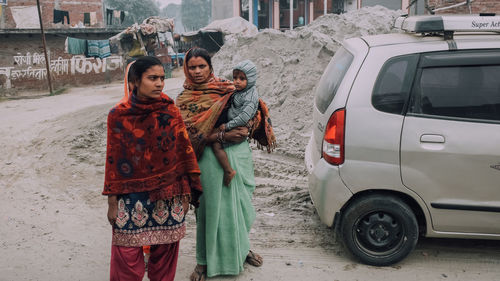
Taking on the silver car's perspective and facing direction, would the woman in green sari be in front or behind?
behind

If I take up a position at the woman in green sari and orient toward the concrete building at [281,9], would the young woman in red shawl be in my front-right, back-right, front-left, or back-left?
back-left

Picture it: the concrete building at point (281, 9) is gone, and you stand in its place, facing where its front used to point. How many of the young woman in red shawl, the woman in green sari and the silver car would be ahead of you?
3

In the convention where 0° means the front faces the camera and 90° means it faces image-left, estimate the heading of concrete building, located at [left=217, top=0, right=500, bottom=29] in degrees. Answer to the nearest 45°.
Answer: approximately 0°

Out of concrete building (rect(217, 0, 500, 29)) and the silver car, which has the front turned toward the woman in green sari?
the concrete building

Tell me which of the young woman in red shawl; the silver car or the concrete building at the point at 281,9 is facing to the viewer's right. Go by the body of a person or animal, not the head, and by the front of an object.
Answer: the silver car

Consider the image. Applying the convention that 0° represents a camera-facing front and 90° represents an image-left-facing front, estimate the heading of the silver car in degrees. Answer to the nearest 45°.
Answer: approximately 270°

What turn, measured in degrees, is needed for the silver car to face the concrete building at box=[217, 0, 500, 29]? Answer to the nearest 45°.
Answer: approximately 90° to its left

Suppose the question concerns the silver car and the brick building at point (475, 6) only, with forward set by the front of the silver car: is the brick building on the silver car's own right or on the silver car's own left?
on the silver car's own left
